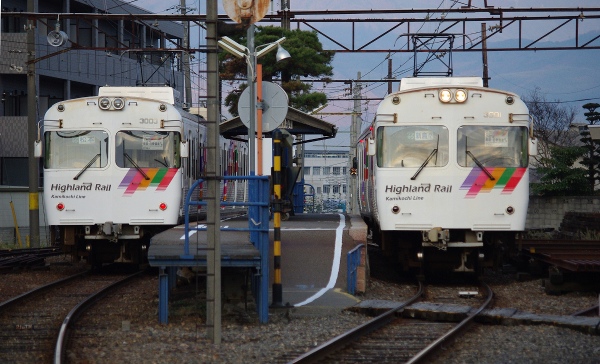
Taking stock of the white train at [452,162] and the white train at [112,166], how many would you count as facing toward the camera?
2

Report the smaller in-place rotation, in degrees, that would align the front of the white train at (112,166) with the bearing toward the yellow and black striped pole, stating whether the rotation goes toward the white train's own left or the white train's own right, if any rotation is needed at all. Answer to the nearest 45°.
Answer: approximately 45° to the white train's own left

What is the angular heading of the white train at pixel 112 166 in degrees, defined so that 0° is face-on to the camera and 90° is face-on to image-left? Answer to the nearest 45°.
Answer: approximately 0°

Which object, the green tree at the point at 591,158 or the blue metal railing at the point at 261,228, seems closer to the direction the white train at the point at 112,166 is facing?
the blue metal railing

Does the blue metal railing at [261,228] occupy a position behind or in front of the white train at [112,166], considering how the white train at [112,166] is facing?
in front

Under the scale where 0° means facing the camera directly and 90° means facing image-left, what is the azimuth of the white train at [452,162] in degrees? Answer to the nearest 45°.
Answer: approximately 0°

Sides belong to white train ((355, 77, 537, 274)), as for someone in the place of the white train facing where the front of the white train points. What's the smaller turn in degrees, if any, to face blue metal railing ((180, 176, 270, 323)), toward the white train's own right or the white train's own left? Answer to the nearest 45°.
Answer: approximately 45° to the white train's own right

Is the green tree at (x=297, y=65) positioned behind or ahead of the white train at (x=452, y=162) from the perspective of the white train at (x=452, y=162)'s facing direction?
behind

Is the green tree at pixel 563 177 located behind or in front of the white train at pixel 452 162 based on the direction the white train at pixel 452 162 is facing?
behind

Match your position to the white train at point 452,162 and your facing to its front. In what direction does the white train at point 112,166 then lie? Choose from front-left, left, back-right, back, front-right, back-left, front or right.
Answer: right
